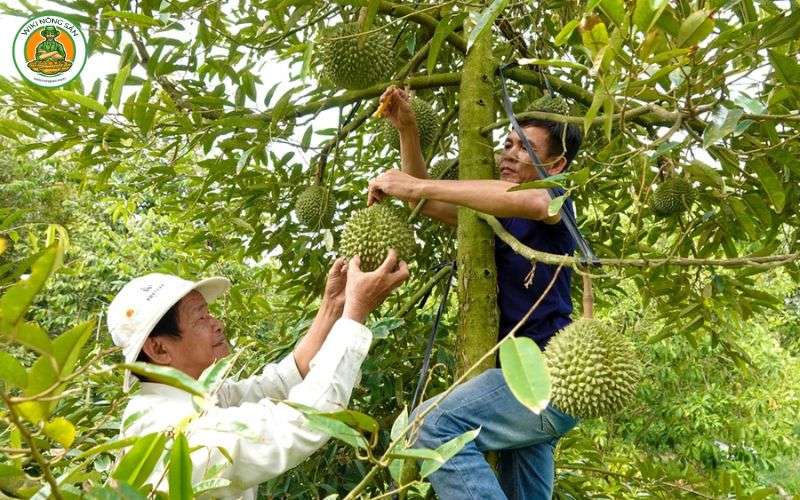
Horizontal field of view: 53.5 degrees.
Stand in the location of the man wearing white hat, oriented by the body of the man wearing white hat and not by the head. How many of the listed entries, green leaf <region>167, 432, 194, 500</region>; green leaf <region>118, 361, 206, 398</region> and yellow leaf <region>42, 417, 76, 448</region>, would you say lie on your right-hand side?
3

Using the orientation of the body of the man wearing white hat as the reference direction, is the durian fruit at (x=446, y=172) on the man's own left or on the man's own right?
on the man's own left

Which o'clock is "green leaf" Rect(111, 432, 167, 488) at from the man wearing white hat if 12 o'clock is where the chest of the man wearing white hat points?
The green leaf is roughly at 3 o'clock from the man wearing white hat.

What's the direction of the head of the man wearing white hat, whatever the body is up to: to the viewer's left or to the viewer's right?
to the viewer's right

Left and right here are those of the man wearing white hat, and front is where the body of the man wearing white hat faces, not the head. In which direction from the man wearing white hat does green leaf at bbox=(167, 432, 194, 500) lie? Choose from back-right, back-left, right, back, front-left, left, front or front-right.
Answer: right

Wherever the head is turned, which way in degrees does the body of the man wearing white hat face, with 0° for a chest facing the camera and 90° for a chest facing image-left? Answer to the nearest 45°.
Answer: approximately 270°

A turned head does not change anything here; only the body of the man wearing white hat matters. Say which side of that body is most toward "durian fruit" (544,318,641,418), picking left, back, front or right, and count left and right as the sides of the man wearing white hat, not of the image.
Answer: front

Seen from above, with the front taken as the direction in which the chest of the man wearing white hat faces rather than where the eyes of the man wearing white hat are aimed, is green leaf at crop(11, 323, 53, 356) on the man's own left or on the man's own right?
on the man's own right

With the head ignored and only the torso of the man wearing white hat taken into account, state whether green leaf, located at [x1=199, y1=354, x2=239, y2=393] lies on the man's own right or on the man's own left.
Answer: on the man's own right

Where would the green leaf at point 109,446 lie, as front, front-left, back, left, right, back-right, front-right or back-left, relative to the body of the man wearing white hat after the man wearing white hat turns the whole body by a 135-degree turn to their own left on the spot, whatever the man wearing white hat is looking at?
back-left
